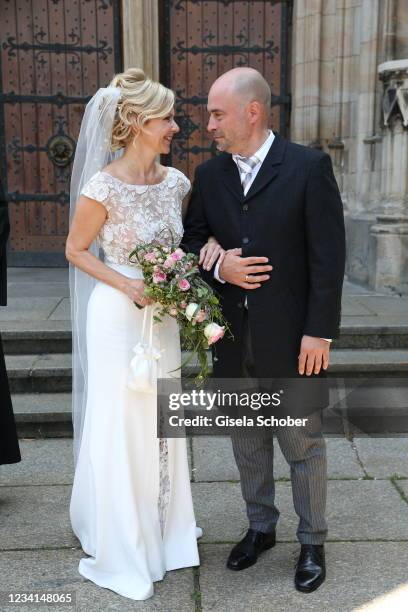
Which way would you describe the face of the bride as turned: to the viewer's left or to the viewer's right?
to the viewer's right
